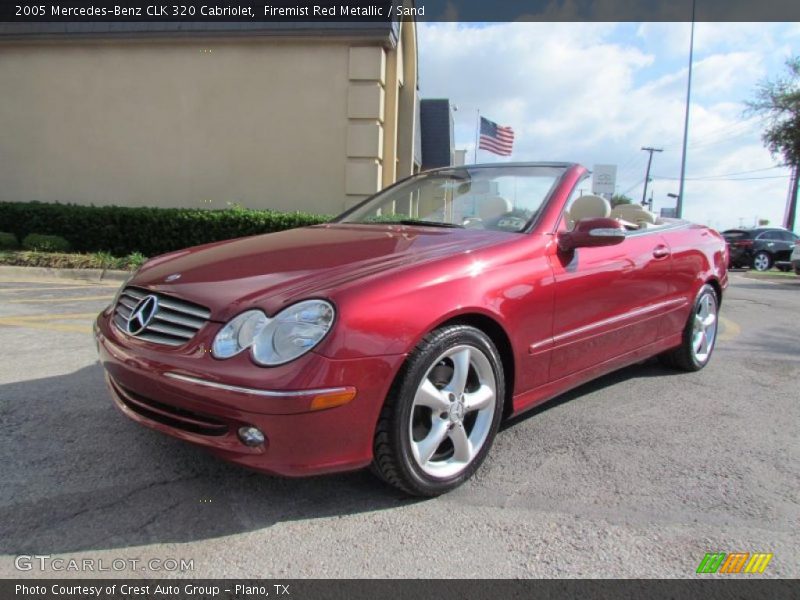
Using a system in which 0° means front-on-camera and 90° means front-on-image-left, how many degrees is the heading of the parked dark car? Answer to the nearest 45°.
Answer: approximately 225°

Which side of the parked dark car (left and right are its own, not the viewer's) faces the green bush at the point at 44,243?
back

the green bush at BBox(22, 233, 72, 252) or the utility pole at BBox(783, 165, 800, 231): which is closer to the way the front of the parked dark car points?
the utility pole

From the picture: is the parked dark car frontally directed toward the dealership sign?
no

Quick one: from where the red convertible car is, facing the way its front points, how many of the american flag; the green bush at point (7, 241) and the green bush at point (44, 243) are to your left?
0

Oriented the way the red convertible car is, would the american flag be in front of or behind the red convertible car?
behind

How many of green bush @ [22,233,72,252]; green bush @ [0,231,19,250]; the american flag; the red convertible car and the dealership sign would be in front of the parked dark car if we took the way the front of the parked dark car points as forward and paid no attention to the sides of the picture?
0

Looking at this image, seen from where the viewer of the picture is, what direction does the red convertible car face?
facing the viewer and to the left of the viewer

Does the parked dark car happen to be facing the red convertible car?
no

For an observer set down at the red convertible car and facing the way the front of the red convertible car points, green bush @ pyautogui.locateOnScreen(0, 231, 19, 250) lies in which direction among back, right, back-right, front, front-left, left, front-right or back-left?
right

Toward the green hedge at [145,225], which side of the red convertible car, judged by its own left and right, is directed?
right

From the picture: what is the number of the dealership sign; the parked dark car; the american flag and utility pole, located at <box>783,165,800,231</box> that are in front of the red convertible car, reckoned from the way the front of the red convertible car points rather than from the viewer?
0

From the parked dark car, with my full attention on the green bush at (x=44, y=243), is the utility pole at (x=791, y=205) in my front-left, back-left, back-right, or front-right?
back-right

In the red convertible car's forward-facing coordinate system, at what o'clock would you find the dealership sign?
The dealership sign is roughly at 5 o'clock from the red convertible car.

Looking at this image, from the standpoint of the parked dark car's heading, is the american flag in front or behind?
behind
